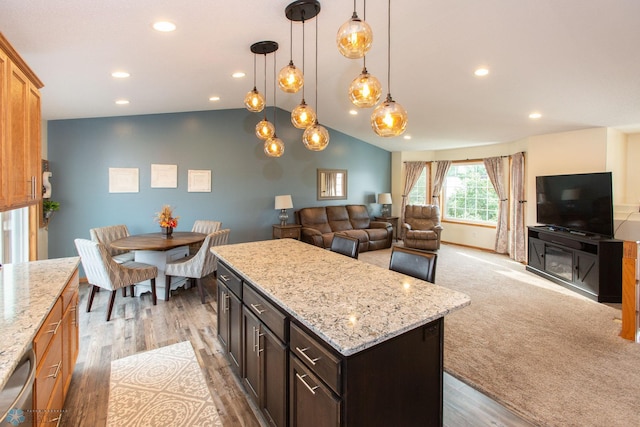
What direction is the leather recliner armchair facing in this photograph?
toward the camera

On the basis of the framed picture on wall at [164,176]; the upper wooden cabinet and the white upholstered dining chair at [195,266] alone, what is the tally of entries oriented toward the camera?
1

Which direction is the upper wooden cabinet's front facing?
to the viewer's right

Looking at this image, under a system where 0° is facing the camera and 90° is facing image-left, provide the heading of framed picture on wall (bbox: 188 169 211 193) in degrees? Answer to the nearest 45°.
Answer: approximately 0°

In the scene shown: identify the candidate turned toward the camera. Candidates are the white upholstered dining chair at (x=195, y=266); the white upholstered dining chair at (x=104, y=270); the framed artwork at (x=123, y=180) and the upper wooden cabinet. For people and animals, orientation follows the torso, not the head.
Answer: the framed artwork

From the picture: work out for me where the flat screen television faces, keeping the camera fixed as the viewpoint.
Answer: facing the viewer and to the left of the viewer

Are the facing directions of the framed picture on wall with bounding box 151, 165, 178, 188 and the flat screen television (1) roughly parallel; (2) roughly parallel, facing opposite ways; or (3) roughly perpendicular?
roughly perpendicular

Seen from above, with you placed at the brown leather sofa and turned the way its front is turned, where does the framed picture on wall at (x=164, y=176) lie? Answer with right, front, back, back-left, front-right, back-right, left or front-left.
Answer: right

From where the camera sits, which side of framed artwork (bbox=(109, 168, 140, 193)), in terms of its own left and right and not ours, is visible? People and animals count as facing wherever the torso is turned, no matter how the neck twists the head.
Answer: front

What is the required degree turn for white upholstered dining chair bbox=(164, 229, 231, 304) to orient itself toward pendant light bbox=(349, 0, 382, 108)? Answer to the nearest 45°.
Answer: approximately 135° to its left

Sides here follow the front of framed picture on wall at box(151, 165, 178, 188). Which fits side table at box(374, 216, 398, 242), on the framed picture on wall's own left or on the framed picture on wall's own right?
on the framed picture on wall's own left

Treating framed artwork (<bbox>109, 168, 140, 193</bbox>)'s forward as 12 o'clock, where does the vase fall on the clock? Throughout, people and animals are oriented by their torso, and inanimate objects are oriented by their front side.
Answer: The vase is roughly at 11 o'clock from the framed artwork.

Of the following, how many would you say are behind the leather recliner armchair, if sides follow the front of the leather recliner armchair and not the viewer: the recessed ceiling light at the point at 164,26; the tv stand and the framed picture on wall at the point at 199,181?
0

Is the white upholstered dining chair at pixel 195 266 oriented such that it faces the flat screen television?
no

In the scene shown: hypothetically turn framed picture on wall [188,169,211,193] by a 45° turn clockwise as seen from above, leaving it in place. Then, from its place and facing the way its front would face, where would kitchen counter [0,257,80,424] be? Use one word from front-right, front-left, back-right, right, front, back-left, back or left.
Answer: front-left

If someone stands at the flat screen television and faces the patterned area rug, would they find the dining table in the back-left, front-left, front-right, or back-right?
front-right

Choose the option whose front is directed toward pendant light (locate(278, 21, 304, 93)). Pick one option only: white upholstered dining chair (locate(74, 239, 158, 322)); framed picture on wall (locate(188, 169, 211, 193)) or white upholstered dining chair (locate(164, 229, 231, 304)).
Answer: the framed picture on wall

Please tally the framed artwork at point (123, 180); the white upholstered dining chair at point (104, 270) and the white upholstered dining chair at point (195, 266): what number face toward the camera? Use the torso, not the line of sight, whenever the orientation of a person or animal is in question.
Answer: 1

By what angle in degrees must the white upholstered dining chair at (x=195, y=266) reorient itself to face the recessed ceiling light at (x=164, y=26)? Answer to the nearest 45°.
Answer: approximately 135° to its left

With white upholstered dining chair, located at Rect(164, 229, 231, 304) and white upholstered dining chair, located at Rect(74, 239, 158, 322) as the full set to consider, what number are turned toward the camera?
0
